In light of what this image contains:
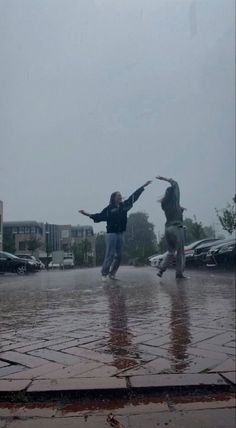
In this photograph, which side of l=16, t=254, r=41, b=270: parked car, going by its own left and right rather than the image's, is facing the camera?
right

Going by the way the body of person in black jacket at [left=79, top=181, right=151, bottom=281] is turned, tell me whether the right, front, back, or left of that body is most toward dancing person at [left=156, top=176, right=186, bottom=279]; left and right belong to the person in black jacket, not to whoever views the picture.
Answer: left

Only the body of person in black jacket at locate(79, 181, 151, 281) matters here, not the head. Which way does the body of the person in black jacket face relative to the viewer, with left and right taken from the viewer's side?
facing the viewer and to the right of the viewer
